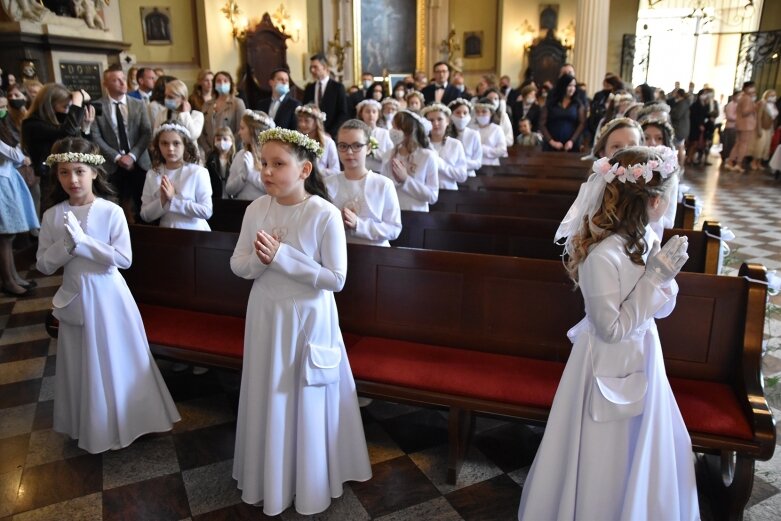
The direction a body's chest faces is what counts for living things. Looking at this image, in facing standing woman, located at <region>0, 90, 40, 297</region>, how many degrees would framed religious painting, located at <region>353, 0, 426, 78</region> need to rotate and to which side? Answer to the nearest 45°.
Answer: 0° — it already faces them

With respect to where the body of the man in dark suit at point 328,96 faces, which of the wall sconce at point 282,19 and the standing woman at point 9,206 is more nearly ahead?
the standing woman

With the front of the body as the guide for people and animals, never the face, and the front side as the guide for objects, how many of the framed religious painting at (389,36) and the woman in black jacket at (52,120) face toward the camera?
1

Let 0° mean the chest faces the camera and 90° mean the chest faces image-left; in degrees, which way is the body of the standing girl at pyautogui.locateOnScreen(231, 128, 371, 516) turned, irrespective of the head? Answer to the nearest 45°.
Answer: approximately 45°

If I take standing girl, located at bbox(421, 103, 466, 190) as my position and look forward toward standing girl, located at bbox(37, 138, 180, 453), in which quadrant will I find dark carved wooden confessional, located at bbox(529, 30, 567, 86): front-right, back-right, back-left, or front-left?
back-right

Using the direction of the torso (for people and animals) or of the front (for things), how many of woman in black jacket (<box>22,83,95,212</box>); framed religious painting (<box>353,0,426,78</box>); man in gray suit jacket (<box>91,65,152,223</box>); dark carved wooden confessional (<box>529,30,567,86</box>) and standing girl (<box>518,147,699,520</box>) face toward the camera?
3

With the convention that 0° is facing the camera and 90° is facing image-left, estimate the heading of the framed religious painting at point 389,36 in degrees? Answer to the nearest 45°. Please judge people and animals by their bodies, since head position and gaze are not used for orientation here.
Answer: approximately 0°

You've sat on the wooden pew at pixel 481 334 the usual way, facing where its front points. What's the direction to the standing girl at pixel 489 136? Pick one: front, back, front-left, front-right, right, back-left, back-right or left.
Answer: back

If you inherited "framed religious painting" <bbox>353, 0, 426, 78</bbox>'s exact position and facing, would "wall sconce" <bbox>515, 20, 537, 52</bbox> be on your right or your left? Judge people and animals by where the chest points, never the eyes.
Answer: on your left

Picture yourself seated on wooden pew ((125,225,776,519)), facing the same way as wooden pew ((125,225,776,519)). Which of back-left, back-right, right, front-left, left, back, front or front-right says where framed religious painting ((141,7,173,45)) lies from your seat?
back-right

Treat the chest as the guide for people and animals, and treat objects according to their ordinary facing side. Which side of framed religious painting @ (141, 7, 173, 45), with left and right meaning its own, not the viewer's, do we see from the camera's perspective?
front

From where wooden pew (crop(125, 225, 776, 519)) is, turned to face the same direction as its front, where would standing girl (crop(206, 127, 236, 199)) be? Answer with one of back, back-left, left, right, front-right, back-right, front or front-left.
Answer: back-right
